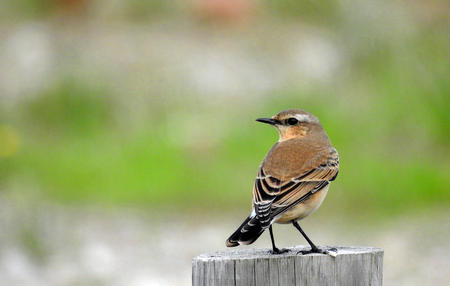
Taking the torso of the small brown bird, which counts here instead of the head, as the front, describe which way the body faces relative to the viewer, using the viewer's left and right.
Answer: facing away from the viewer and to the right of the viewer
